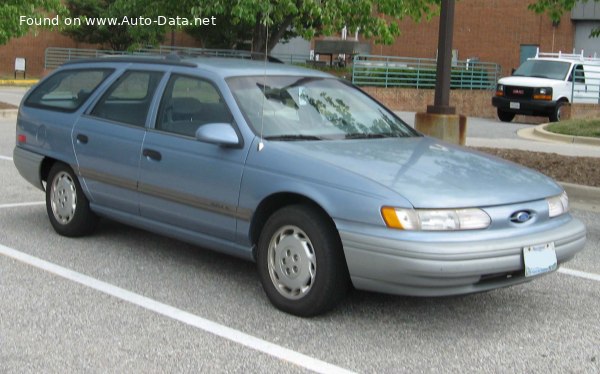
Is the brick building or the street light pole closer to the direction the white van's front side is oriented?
the street light pole

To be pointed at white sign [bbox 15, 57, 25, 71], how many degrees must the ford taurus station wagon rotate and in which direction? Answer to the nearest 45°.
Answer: approximately 135° to its left

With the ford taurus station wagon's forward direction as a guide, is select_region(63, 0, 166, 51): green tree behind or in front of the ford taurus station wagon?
behind

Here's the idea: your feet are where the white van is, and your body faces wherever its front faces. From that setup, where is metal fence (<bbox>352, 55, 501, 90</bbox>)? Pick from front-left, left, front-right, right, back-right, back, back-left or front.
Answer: right

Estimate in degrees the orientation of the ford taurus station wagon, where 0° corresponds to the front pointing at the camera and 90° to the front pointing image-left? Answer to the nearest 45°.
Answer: approximately 315°

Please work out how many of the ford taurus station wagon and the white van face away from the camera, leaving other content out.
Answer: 0

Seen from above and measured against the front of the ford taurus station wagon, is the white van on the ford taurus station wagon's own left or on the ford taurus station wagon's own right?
on the ford taurus station wagon's own left

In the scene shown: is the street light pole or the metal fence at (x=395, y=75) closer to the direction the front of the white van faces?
the street light pole

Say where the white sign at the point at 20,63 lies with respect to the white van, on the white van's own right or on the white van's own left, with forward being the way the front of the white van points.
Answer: on the white van's own right

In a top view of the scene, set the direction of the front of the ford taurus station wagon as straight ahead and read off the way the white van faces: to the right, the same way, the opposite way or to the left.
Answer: to the right
